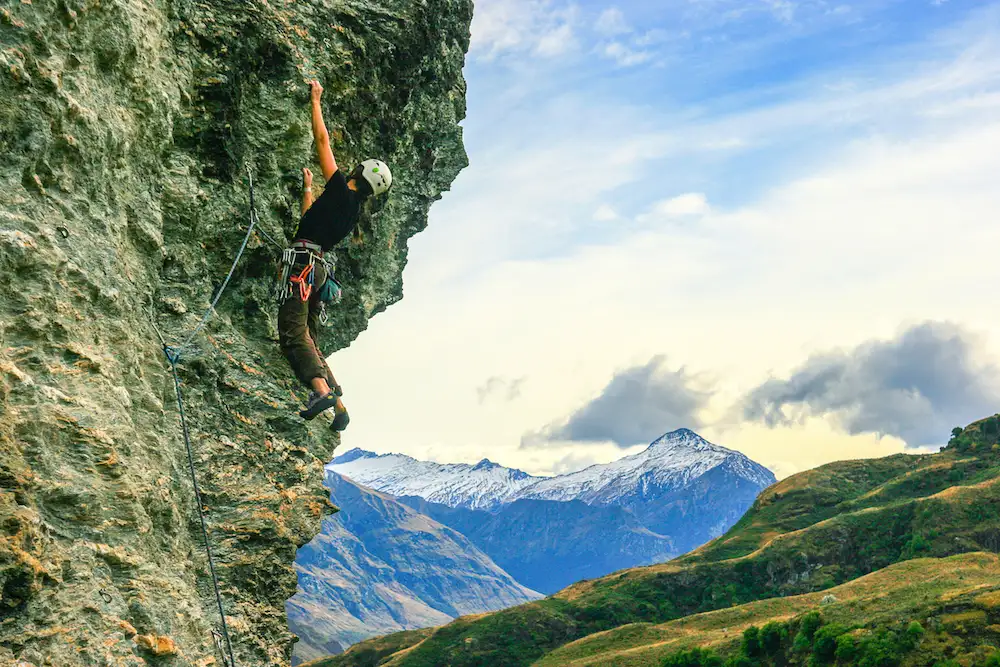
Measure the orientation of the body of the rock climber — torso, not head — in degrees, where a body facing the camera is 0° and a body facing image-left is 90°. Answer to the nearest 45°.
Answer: approximately 90°
